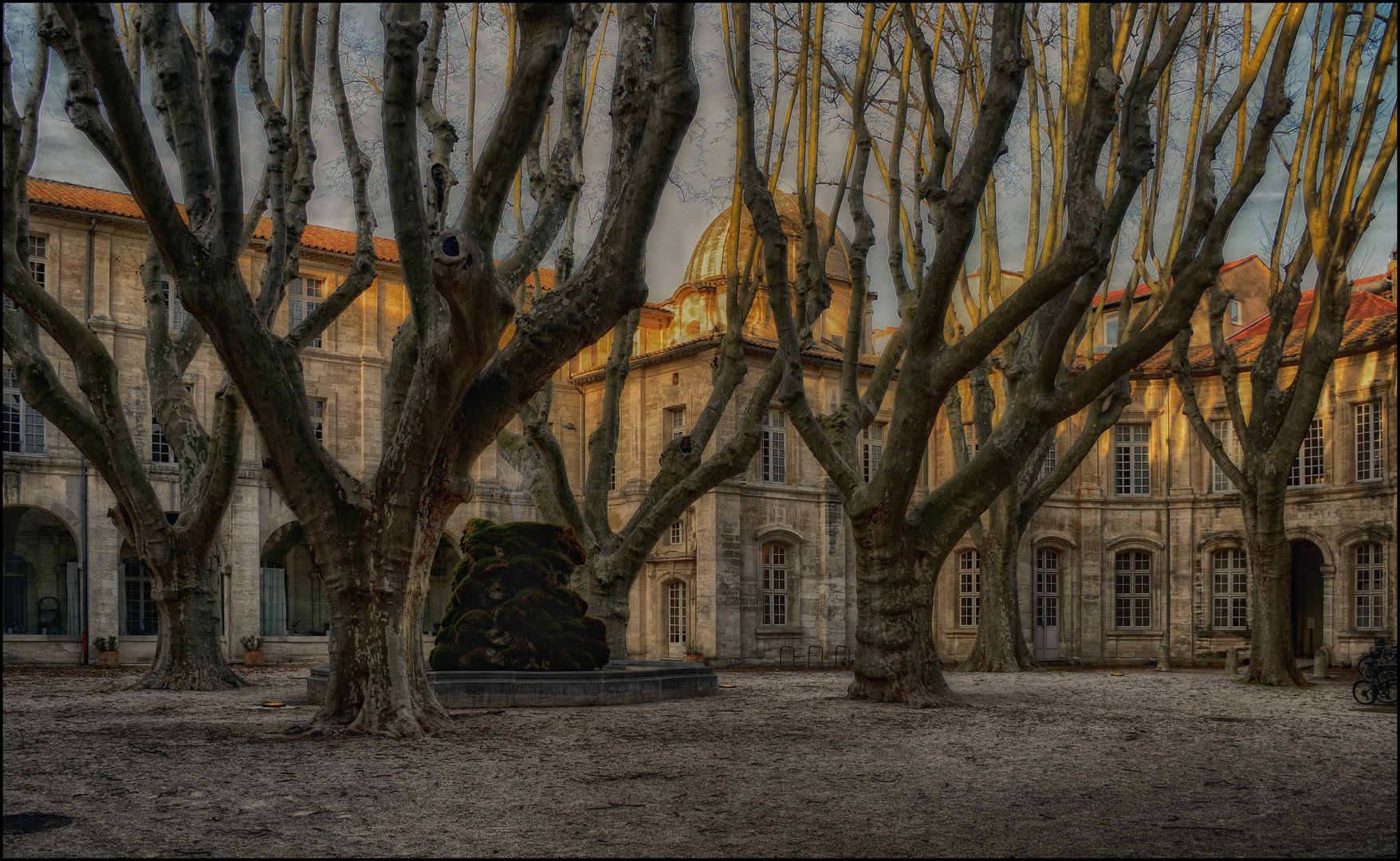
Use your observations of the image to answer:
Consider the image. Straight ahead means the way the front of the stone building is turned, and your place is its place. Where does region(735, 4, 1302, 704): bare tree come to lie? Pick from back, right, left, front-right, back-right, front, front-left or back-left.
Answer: front

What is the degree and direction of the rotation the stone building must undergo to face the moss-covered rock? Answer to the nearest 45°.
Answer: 0° — it already faces it

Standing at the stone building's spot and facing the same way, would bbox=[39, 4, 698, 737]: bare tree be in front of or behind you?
in front

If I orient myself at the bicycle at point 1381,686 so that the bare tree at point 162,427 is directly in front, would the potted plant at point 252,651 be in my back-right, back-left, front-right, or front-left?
front-right

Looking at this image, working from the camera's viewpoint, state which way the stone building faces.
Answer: facing the viewer

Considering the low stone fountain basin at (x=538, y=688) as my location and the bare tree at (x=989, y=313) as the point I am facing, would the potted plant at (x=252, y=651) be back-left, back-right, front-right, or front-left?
back-left

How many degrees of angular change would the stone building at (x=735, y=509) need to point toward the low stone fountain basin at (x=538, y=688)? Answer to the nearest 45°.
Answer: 0° — it already faces it
